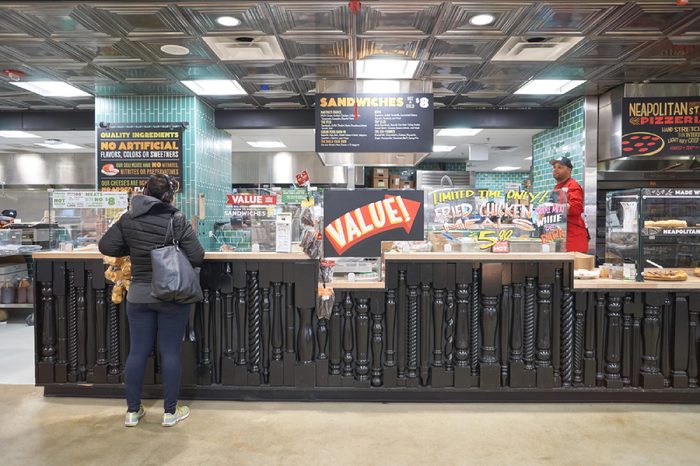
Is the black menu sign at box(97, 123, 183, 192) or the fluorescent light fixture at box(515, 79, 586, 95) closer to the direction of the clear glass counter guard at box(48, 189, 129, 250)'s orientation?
the fluorescent light fixture

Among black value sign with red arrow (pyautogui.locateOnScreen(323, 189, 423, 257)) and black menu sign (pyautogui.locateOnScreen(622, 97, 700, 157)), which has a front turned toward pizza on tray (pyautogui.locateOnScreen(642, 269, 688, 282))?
black menu sign (pyautogui.locateOnScreen(622, 97, 700, 157))

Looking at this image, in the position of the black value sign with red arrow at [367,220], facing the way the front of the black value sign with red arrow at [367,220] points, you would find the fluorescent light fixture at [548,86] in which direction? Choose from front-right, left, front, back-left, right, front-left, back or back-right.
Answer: back-left

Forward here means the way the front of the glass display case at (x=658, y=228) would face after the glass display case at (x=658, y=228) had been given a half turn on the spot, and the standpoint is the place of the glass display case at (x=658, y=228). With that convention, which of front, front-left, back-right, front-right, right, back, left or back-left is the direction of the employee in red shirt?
front-left

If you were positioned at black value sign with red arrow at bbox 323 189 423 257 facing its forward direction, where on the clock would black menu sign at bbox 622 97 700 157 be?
black menu sign at bbox 622 97 700 157 is roughly at 8 o'clock from black value sign with red arrow at bbox 323 189 423 257.

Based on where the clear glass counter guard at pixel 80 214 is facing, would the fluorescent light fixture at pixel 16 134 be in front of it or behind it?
behind

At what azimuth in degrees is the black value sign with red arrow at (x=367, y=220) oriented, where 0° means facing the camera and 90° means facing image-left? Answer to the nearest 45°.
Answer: approximately 0°

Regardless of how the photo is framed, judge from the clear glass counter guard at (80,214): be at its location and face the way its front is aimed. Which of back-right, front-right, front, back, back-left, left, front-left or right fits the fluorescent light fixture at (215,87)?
back-left

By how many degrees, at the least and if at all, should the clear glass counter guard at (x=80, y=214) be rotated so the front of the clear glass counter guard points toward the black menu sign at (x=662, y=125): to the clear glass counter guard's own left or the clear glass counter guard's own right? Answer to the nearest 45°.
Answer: approximately 90° to the clear glass counter guard's own left

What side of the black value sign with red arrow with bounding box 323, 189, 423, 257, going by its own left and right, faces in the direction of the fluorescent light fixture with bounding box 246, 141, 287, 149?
back

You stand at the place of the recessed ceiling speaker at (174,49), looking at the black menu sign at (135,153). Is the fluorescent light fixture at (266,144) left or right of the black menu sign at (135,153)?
right
